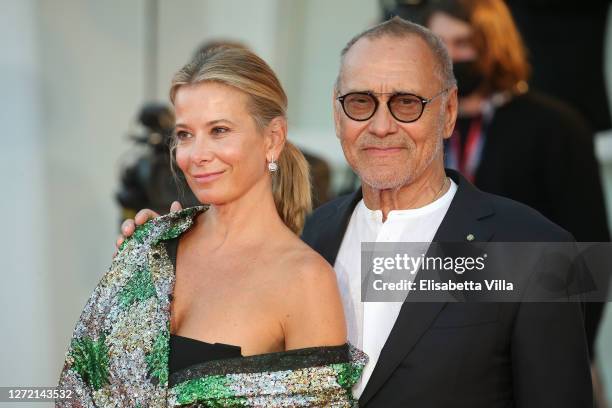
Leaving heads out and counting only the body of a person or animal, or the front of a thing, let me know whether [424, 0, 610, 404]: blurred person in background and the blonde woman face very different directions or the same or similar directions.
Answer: same or similar directions

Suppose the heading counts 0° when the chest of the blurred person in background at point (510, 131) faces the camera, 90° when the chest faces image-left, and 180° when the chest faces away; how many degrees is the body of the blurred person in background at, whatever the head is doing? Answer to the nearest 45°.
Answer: approximately 45°

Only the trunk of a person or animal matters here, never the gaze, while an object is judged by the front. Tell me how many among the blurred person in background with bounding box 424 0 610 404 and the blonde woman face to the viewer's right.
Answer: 0

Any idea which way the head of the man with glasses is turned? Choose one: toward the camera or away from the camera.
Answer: toward the camera

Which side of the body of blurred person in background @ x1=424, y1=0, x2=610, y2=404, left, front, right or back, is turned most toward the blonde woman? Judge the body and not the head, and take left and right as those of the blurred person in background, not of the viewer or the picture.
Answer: front

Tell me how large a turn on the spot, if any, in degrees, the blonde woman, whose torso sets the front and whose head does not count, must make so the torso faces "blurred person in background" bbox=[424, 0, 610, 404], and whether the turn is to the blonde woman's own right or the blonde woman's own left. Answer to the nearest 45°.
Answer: approximately 180°

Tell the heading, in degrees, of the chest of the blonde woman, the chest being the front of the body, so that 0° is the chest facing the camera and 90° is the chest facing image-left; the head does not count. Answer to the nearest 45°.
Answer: approximately 45°

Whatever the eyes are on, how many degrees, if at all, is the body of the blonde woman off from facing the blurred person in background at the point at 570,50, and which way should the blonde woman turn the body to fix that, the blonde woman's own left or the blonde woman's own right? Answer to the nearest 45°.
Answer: approximately 180°
